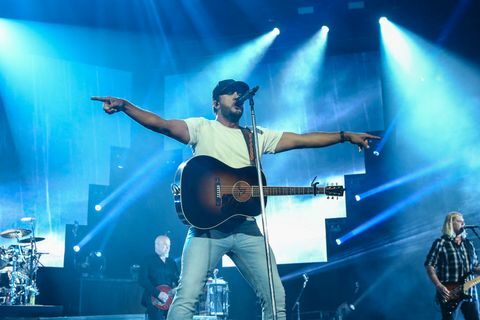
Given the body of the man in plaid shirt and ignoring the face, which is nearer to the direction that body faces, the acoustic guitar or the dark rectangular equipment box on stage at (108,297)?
the acoustic guitar

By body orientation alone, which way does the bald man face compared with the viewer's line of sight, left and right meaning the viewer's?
facing the viewer and to the right of the viewer

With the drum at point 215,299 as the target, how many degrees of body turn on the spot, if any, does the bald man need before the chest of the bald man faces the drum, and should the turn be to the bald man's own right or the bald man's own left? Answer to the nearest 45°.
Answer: approximately 90° to the bald man's own left

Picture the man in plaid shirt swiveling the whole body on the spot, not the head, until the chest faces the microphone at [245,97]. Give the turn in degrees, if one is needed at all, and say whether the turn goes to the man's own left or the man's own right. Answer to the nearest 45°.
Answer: approximately 45° to the man's own right

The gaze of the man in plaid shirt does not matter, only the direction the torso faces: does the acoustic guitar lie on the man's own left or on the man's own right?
on the man's own right

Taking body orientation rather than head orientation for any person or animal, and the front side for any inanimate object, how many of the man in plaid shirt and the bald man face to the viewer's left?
0

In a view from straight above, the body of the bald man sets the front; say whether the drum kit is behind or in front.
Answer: behind
